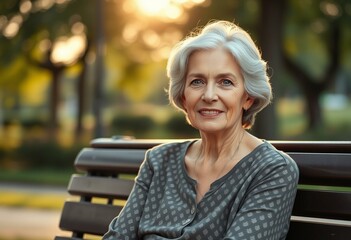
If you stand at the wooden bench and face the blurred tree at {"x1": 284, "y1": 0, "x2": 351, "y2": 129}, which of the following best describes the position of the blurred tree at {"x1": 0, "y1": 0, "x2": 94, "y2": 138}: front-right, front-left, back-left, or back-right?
front-left

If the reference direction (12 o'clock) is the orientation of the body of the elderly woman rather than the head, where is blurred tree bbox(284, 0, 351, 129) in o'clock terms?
The blurred tree is roughly at 5 o'clock from the elderly woman.

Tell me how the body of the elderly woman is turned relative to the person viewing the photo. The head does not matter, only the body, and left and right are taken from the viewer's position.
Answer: facing the viewer and to the left of the viewer

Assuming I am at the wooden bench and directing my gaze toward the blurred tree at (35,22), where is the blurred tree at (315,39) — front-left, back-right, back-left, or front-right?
front-right

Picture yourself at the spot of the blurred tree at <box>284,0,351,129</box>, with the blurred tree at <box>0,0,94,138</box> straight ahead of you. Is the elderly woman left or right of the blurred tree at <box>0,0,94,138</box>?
left

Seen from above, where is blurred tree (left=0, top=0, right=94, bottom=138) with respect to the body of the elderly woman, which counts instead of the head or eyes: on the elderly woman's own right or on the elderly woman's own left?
on the elderly woman's own right

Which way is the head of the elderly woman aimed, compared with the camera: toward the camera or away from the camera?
toward the camera
